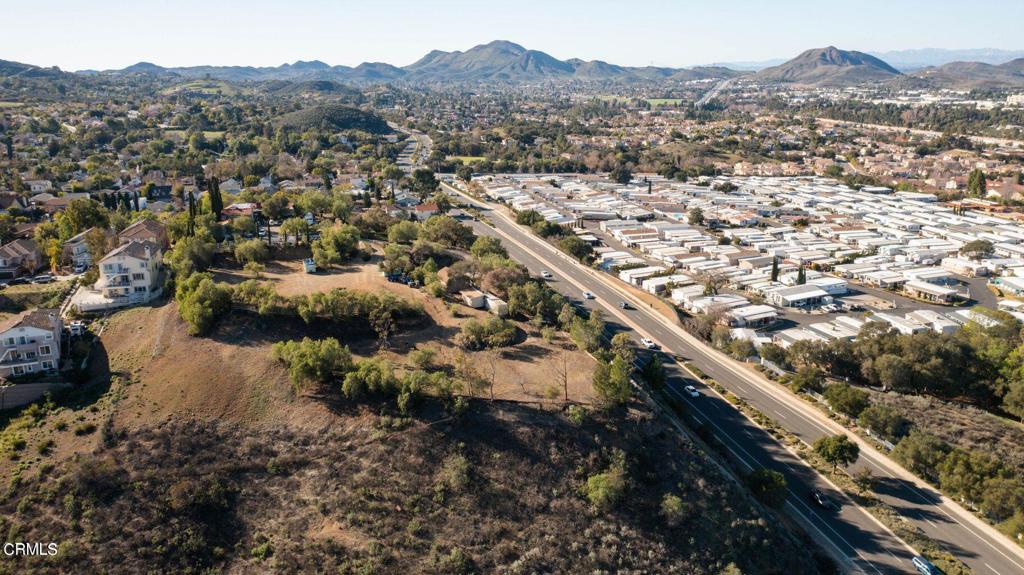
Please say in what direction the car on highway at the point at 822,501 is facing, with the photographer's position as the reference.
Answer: facing the viewer and to the right of the viewer

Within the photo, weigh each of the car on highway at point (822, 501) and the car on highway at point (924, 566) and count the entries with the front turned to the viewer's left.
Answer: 0

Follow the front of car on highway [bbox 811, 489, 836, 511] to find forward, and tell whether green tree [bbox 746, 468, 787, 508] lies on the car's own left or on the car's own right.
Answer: on the car's own right

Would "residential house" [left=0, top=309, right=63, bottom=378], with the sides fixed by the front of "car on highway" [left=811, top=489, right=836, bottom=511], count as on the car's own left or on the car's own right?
on the car's own right

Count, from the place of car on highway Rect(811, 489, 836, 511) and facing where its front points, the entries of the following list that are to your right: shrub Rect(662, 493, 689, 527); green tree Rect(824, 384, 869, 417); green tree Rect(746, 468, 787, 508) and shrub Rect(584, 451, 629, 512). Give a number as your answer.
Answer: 3

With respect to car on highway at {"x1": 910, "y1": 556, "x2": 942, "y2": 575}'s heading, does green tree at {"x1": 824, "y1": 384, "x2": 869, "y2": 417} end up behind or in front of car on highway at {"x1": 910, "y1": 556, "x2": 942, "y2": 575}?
behind

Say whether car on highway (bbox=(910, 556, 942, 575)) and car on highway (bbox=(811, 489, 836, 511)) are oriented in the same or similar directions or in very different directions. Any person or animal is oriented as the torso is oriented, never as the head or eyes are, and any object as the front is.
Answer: same or similar directions

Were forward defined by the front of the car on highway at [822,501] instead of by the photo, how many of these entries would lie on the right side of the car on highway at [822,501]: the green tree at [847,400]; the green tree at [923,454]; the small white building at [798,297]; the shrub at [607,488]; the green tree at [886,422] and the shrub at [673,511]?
2

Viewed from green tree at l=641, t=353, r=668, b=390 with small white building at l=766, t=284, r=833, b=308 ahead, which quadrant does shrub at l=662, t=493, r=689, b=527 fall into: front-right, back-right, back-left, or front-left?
back-right

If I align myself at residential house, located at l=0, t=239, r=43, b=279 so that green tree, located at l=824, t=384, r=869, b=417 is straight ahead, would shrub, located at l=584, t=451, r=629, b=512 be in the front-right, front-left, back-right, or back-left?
front-right

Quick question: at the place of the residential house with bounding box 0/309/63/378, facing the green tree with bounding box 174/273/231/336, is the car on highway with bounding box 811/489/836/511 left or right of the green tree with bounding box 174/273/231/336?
right
